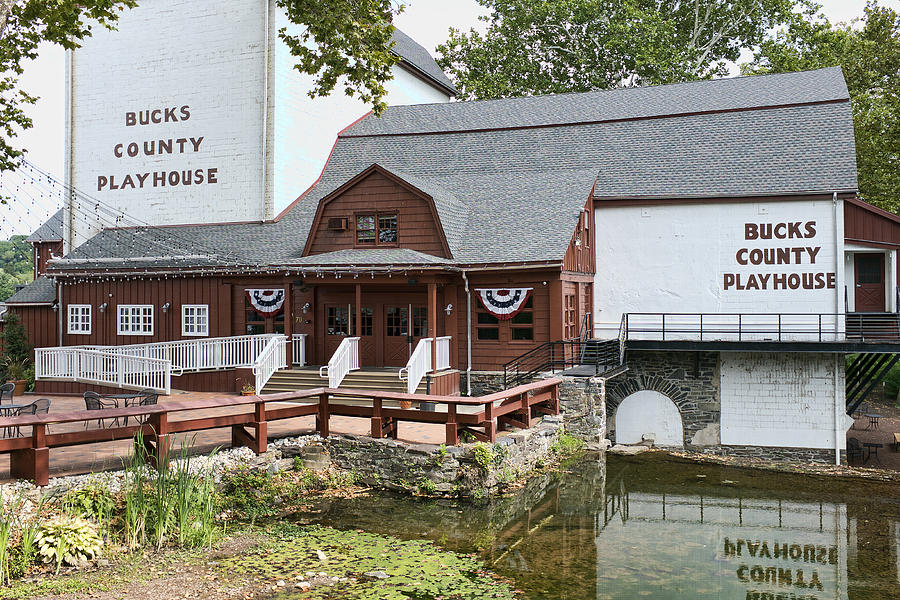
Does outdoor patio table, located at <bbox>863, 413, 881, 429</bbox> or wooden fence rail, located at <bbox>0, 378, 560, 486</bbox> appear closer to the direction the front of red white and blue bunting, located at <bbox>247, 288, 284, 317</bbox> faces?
the wooden fence rail

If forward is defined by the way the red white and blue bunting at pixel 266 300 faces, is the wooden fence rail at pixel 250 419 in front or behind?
in front

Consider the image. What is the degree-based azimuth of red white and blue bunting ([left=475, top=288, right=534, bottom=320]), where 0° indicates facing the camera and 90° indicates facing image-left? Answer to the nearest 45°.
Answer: approximately 0°

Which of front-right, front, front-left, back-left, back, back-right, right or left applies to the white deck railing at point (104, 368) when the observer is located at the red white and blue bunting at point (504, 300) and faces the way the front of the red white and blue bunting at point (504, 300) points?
right

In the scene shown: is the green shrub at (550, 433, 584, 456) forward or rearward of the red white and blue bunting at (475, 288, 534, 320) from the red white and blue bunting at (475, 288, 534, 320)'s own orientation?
forward

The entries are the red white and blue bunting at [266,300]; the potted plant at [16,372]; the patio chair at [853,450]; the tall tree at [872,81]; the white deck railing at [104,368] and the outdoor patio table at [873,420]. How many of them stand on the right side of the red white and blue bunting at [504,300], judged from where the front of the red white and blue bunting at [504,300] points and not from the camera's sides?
3

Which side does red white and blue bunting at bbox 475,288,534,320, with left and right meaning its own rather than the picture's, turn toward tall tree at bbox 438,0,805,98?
back

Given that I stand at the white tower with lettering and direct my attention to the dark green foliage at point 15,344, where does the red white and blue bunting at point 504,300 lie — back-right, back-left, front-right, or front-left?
front-left

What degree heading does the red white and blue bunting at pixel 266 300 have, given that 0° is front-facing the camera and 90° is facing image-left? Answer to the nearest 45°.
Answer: approximately 0°

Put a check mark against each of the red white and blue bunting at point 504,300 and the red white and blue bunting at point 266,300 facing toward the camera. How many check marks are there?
2
